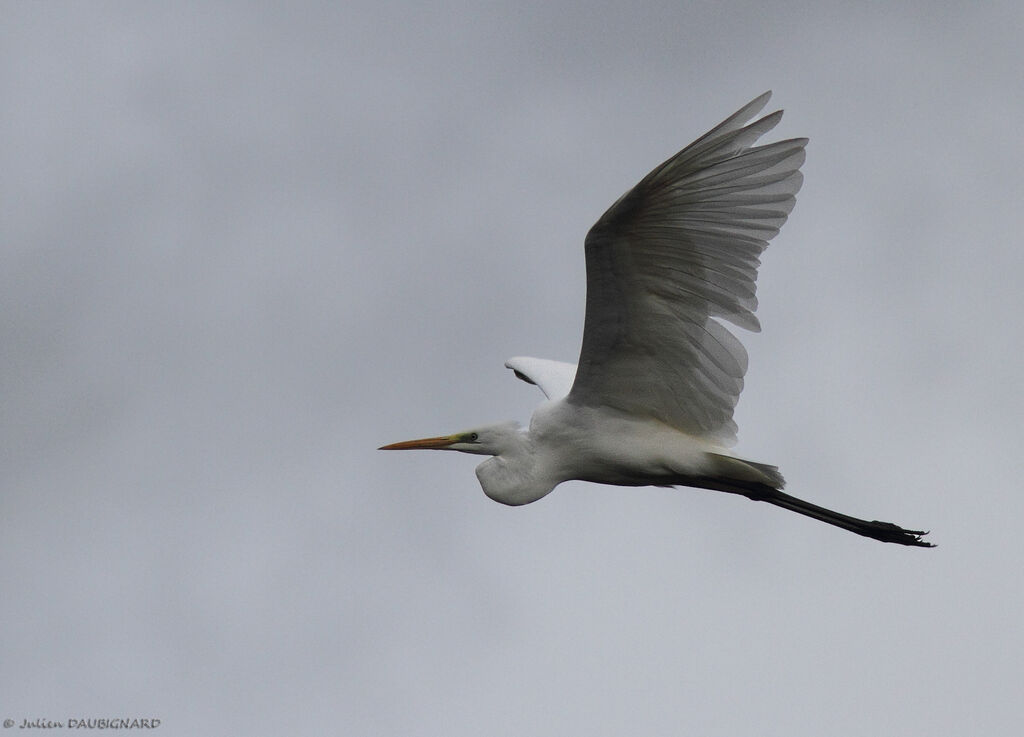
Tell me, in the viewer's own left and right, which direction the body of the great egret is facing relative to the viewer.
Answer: facing to the left of the viewer
